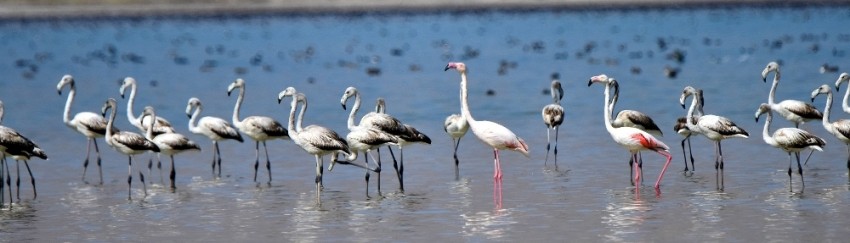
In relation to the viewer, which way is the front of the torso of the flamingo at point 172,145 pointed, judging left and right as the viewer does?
facing to the left of the viewer
